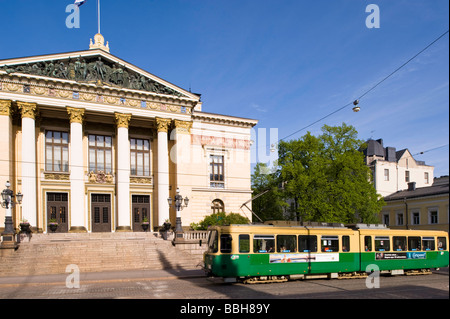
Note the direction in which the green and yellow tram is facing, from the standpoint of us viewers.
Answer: facing the viewer and to the left of the viewer

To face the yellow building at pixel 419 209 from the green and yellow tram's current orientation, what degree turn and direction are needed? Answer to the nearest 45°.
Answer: approximately 135° to its right

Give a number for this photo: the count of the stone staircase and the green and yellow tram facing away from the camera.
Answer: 0

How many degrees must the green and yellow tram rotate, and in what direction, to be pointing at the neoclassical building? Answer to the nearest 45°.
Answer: approximately 90° to its right

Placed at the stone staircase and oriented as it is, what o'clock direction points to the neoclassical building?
The neoclassical building is roughly at 6 o'clock from the stone staircase.

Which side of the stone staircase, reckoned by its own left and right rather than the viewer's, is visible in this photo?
front

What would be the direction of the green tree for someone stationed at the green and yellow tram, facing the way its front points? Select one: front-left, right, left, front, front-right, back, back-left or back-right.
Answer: back-right
